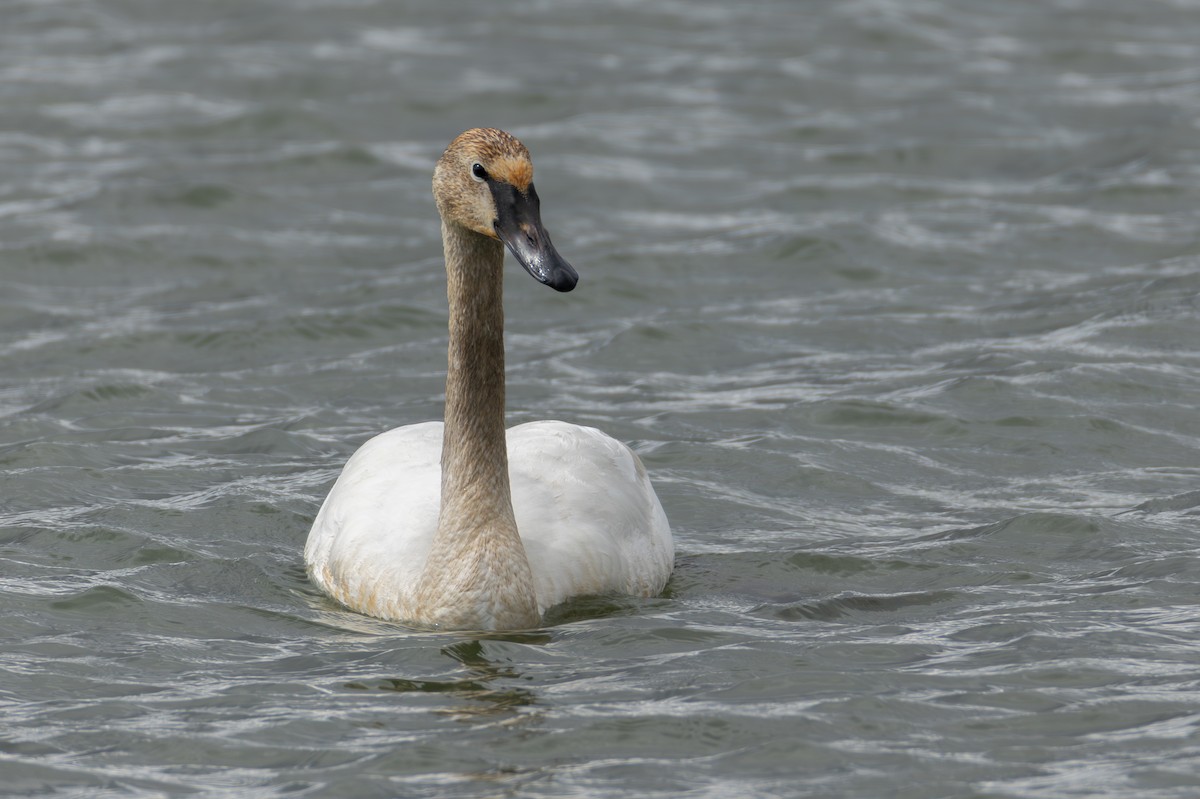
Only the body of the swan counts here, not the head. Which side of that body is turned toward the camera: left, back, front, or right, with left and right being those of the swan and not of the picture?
front
